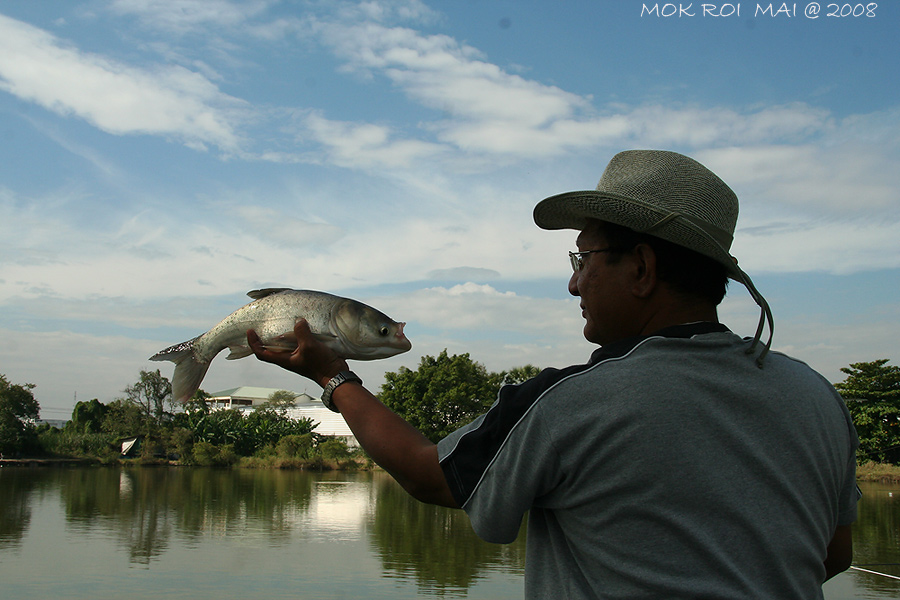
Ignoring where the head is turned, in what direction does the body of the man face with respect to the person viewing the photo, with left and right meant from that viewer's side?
facing away from the viewer and to the left of the viewer

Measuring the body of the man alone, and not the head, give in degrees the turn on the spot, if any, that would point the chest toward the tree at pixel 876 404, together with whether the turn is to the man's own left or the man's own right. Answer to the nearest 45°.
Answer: approximately 45° to the man's own right

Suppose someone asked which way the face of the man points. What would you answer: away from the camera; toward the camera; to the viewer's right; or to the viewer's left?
to the viewer's left
